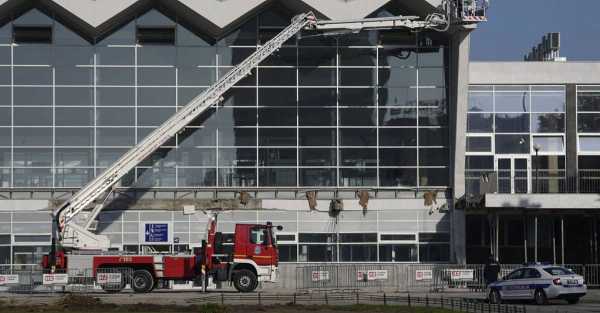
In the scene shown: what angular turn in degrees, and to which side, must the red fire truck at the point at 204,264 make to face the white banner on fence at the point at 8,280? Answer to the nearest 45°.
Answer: approximately 180°

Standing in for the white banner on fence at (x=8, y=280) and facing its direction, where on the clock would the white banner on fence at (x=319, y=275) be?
the white banner on fence at (x=319, y=275) is roughly at 9 o'clock from the white banner on fence at (x=8, y=280).

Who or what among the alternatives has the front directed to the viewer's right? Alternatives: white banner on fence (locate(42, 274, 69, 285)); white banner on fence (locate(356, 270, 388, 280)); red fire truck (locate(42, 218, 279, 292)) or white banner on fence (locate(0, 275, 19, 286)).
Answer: the red fire truck

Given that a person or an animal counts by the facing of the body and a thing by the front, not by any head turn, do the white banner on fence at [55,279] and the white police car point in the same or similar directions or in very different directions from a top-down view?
very different directions

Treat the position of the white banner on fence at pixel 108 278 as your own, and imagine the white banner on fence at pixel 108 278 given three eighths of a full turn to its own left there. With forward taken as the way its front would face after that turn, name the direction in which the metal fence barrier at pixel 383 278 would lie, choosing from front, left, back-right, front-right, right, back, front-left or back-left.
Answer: front-right

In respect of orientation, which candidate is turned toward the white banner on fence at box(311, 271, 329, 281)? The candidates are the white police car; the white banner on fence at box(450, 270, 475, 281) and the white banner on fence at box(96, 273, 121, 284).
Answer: the white police car

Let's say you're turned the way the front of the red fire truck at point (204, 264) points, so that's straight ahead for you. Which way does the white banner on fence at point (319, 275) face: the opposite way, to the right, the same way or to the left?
to the right

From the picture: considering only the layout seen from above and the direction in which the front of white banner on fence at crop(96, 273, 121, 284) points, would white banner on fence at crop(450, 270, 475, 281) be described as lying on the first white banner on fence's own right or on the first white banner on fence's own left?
on the first white banner on fence's own left

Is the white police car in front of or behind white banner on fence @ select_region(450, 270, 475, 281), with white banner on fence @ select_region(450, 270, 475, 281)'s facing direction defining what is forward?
in front

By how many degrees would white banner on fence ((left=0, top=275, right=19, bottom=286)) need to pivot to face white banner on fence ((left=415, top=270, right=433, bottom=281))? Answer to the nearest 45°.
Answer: approximately 90° to its left
